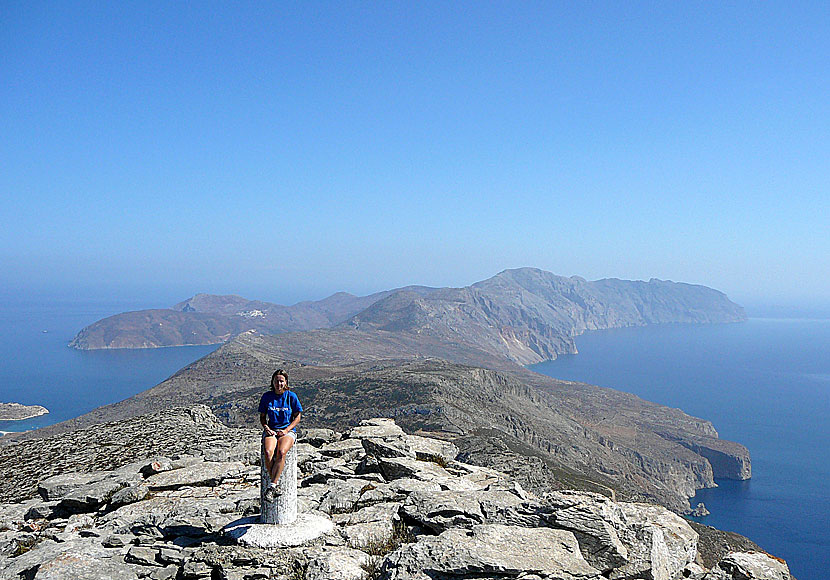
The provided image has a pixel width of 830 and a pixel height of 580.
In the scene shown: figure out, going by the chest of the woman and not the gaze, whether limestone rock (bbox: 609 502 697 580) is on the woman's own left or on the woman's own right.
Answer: on the woman's own left

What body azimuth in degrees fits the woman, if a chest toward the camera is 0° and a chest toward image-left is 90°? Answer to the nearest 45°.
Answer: approximately 0°

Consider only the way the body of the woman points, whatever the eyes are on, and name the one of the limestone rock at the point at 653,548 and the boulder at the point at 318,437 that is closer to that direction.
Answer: the limestone rock

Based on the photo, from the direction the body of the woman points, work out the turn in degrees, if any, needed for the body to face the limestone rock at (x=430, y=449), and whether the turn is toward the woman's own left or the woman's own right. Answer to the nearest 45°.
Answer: approximately 135° to the woman's own left

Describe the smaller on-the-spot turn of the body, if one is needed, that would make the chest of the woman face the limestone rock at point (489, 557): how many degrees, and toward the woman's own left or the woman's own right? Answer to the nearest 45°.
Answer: approximately 45° to the woman's own left

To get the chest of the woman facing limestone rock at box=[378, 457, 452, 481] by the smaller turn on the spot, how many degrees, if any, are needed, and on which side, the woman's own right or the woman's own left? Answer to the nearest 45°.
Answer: approximately 135° to the woman's own left

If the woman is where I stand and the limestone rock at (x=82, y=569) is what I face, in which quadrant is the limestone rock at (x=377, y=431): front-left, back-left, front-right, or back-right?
back-right

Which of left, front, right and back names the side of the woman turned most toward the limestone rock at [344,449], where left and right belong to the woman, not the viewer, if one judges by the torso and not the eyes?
back

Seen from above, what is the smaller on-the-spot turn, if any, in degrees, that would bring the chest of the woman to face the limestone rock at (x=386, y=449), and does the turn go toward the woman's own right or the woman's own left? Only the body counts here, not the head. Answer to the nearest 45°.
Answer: approximately 135° to the woman's own left
